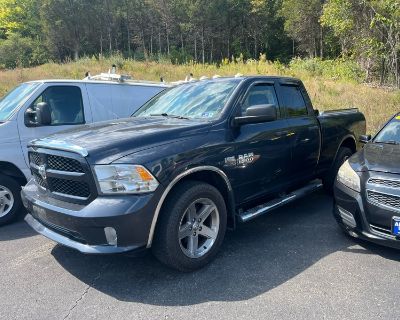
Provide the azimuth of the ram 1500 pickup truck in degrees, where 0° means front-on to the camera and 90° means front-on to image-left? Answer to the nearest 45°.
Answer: approximately 45°

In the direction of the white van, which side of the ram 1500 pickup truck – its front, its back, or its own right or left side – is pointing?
right

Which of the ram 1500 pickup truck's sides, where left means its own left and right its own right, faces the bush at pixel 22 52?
right

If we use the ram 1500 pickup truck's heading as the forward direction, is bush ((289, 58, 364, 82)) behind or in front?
behind
